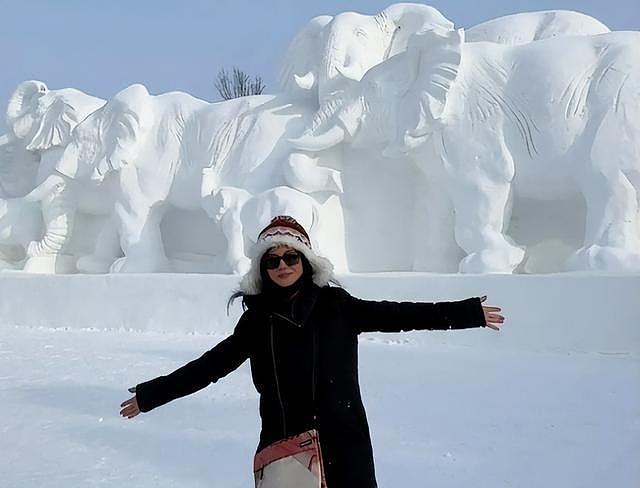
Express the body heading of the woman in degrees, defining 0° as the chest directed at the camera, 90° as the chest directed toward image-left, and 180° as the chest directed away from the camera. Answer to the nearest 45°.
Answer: approximately 0°

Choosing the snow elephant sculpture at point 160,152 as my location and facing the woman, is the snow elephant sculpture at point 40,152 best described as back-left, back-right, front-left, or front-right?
back-right

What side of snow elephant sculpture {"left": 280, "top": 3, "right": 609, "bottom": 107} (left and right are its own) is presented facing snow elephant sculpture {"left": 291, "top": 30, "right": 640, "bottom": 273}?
left

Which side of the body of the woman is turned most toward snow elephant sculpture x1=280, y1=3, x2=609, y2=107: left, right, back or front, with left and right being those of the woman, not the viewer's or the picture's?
back

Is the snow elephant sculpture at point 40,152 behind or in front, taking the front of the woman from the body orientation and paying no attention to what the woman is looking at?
behind

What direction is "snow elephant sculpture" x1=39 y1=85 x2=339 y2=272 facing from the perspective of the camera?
to the viewer's left

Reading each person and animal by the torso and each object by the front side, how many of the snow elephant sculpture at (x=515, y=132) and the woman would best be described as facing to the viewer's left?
1

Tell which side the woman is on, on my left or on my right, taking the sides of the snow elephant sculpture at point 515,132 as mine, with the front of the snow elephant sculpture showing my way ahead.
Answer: on my left

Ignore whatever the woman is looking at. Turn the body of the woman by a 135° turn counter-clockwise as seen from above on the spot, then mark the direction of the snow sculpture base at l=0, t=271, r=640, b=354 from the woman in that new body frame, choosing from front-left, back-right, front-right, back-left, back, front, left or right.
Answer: front-left

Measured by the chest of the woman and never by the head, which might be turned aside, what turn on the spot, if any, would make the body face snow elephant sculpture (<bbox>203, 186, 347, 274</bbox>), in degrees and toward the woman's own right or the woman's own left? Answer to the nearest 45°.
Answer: approximately 180°

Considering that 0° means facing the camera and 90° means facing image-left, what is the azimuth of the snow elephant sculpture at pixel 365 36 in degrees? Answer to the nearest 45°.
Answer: approximately 45°

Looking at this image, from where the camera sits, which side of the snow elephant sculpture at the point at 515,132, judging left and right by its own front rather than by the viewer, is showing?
left
